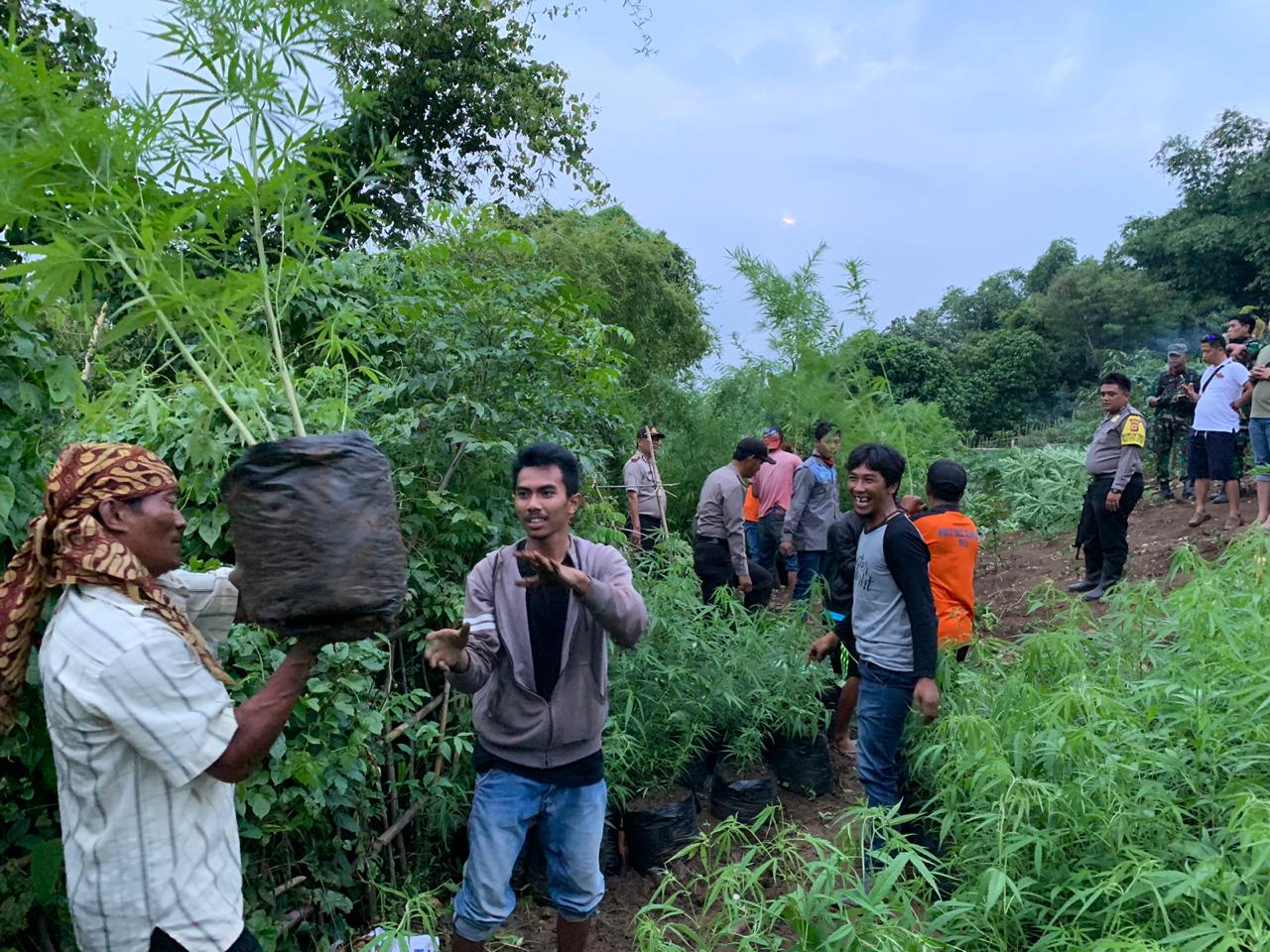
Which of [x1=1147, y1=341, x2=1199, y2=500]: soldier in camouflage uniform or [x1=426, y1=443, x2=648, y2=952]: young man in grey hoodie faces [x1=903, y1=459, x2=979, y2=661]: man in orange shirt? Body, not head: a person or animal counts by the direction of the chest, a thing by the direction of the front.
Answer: the soldier in camouflage uniform

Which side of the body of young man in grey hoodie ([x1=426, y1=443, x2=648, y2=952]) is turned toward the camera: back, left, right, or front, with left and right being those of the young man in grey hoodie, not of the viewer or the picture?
front

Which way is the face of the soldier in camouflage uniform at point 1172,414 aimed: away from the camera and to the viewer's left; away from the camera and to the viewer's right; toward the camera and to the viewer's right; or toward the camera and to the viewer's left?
toward the camera and to the viewer's left

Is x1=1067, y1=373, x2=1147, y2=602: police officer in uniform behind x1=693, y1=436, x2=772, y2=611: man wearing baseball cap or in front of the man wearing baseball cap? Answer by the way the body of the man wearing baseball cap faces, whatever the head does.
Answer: in front

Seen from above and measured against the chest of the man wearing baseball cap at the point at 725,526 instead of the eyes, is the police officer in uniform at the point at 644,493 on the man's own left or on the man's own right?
on the man's own left

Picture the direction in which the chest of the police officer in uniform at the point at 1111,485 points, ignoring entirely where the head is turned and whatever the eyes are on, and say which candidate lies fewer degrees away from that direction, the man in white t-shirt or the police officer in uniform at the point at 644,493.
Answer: the police officer in uniform

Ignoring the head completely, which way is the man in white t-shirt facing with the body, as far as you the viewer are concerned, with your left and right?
facing the viewer and to the left of the viewer

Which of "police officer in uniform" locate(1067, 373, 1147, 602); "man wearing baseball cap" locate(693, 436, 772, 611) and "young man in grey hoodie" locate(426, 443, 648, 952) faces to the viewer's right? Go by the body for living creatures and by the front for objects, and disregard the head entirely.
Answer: the man wearing baseball cap

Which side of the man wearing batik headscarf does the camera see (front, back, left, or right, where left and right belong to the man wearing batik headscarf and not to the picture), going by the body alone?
right

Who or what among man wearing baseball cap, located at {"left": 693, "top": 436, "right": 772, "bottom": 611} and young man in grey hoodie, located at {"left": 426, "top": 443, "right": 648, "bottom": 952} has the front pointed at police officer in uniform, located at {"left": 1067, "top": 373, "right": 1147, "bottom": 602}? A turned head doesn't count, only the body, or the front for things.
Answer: the man wearing baseball cap

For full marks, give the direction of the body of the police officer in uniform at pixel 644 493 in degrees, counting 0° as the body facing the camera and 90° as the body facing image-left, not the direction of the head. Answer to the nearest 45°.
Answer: approximately 315°

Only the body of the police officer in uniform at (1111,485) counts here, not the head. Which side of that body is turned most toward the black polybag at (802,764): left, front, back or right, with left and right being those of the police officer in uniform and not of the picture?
front

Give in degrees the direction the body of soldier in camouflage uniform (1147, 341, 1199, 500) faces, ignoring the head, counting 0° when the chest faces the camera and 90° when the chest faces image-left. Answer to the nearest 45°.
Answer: approximately 0°

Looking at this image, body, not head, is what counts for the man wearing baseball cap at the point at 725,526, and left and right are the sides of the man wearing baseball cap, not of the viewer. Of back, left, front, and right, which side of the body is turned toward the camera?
right

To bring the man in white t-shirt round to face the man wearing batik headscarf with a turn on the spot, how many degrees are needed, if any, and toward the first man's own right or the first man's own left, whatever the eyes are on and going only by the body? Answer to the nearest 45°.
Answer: approximately 45° to the first man's own left

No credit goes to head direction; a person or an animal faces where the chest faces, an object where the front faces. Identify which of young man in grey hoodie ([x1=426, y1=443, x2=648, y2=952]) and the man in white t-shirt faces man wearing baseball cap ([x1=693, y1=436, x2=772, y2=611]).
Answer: the man in white t-shirt

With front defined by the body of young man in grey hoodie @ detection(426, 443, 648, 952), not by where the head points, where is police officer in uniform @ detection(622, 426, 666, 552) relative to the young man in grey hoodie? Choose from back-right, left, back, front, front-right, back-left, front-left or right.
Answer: back

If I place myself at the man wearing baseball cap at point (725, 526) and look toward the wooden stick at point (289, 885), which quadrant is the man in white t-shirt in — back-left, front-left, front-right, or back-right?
back-left

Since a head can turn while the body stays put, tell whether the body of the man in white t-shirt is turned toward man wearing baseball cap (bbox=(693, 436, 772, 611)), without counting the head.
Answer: yes

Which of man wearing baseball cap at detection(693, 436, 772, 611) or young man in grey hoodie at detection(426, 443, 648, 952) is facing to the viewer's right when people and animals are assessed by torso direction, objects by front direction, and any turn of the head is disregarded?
the man wearing baseball cap
